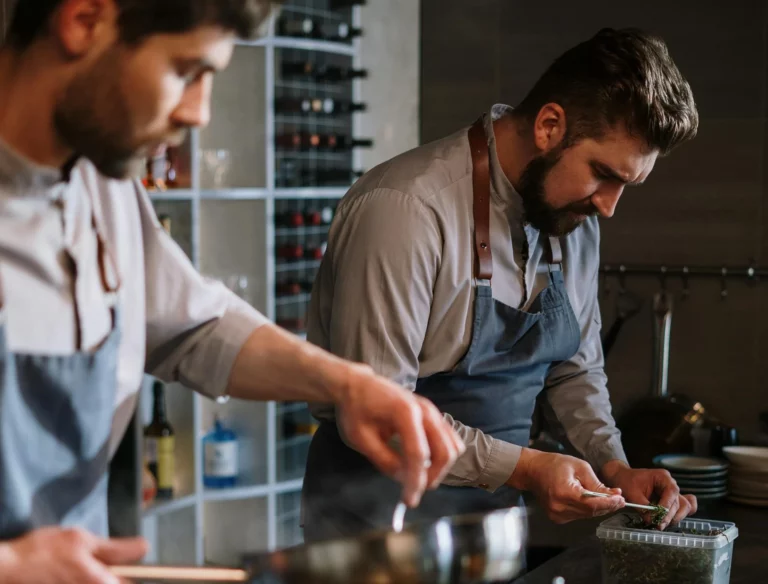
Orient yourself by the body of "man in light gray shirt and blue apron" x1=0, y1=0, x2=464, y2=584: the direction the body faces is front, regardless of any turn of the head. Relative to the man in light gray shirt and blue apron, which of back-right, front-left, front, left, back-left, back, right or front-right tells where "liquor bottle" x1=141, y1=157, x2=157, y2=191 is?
back-left

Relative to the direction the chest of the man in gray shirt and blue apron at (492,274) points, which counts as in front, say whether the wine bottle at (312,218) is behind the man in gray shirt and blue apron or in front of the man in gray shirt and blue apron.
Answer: behind

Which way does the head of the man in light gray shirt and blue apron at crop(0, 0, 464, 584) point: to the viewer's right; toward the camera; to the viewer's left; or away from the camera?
to the viewer's right

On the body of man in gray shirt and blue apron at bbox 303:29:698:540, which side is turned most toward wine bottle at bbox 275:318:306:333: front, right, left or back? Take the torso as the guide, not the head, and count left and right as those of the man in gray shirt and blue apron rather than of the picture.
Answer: back

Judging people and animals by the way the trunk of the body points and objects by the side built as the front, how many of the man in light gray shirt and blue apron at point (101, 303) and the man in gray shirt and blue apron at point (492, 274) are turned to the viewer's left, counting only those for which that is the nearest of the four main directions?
0

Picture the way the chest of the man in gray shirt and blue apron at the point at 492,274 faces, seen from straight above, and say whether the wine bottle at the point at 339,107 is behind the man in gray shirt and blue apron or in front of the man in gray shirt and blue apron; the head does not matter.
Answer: behind

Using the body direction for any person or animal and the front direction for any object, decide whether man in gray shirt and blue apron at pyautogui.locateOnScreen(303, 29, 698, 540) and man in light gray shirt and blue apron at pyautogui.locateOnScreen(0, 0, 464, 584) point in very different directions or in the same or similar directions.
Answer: same or similar directions

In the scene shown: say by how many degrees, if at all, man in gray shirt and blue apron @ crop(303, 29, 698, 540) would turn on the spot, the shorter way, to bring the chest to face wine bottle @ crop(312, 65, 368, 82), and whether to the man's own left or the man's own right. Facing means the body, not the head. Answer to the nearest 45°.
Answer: approximately 135° to the man's own left

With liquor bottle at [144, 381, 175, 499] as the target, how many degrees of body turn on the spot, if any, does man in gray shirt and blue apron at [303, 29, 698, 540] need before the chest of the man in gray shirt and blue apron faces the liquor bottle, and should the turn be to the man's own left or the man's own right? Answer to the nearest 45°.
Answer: approximately 180°

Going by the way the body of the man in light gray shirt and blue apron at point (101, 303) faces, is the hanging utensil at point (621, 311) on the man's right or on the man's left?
on the man's left

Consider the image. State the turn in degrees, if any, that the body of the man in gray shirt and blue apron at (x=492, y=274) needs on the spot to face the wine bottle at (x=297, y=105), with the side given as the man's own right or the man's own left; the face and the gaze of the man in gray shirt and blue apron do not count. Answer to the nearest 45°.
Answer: approximately 135° to the man's own left

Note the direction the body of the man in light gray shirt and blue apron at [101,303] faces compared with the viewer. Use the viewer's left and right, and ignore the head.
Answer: facing the viewer and to the right of the viewer
